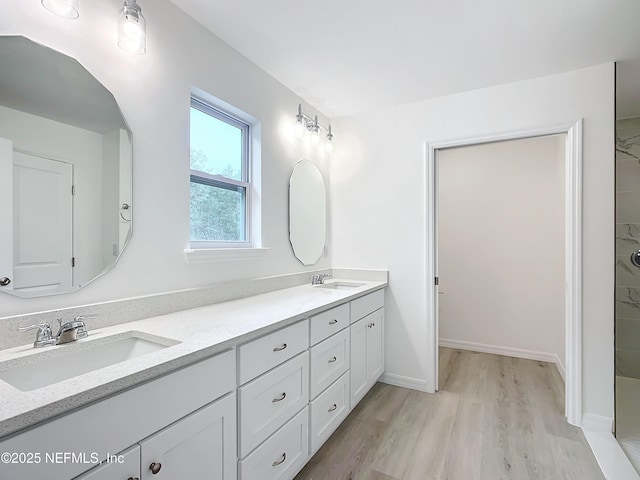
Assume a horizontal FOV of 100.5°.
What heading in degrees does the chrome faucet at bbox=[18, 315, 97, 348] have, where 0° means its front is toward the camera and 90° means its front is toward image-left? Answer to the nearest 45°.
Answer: approximately 315°

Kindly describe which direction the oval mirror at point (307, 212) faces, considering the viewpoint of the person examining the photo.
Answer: facing the viewer and to the right of the viewer

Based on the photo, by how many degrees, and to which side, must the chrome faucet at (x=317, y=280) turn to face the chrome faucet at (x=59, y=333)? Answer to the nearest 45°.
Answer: approximately 90° to its right

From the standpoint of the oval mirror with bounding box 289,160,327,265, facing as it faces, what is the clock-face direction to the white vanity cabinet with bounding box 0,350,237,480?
The white vanity cabinet is roughly at 2 o'clock from the oval mirror.

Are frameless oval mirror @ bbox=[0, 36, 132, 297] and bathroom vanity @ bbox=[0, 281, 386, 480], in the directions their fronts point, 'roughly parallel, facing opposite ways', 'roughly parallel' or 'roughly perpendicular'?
roughly parallel

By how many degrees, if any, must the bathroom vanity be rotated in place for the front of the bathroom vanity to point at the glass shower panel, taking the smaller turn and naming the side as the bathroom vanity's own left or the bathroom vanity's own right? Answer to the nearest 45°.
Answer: approximately 45° to the bathroom vanity's own left

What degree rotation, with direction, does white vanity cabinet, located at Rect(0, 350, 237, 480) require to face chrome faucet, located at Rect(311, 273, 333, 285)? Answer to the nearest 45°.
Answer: approximately 90° to its left

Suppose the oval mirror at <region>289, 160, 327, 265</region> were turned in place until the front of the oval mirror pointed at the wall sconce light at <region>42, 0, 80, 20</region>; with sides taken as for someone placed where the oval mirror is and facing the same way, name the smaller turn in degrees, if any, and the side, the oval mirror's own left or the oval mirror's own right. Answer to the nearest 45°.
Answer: approximately 90° to the oval mirror's own right

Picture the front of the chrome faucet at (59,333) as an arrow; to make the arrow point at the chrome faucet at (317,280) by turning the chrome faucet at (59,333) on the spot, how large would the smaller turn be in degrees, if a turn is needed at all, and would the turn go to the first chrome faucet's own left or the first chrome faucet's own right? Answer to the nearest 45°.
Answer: approximately 45° to the first chrome faucet's own left
